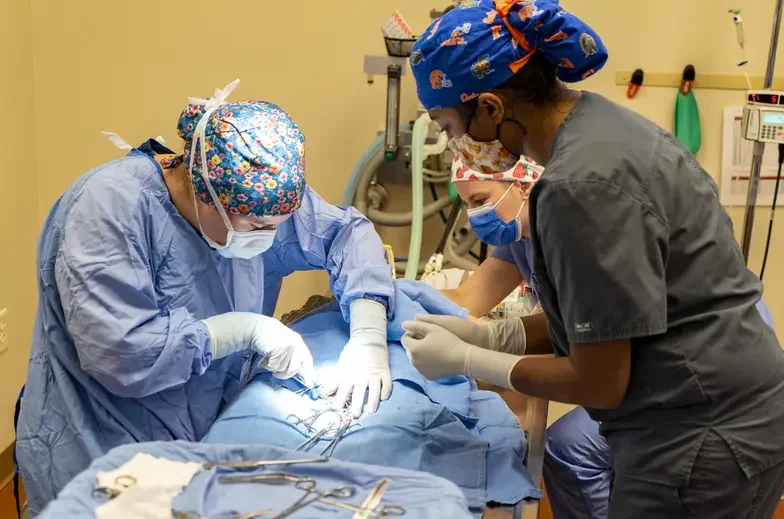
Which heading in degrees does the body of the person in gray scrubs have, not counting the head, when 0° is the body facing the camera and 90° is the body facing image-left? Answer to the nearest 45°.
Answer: approximately 90°

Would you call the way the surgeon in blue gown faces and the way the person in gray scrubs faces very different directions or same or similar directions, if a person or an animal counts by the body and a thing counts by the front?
very different directions

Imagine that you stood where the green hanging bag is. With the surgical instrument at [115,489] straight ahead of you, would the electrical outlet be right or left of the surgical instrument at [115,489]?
right

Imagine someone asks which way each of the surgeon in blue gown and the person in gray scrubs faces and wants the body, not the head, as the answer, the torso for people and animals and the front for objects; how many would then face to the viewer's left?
1

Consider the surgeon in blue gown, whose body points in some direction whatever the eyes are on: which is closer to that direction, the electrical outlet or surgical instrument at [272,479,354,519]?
the surgical instrument

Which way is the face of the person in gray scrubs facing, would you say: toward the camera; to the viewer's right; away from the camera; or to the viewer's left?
to the viewer's left

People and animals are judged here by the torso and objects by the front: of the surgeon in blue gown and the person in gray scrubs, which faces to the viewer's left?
the person in gray scrubs

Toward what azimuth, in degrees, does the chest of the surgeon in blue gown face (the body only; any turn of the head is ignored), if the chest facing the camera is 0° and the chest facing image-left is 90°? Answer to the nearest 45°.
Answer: approximately 315°

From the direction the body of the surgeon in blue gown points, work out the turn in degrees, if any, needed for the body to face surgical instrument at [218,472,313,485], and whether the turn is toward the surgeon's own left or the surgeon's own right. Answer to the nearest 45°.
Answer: approximately 45° to the surgeon's own right

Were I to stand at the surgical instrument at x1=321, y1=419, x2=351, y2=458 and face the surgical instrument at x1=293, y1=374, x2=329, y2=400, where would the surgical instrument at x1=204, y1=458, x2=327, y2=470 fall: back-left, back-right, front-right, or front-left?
back-left

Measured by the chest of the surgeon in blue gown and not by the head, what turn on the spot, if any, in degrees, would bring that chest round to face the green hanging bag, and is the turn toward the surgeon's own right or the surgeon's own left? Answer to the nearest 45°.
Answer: approximately 90° to the surgeon's own left
